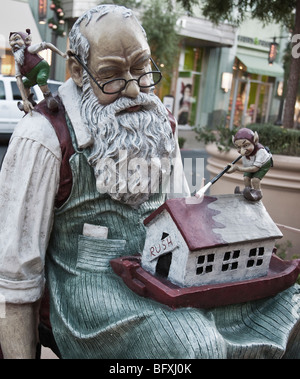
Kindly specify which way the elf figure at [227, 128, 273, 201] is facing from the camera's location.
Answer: facing the viewer and to the left of the viewer

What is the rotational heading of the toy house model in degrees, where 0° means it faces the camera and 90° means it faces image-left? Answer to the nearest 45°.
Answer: approximately 45°

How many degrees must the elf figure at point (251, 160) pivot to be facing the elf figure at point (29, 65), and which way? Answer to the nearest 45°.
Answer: approximately 45° to its right

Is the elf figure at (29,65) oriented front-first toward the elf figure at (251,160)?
no
